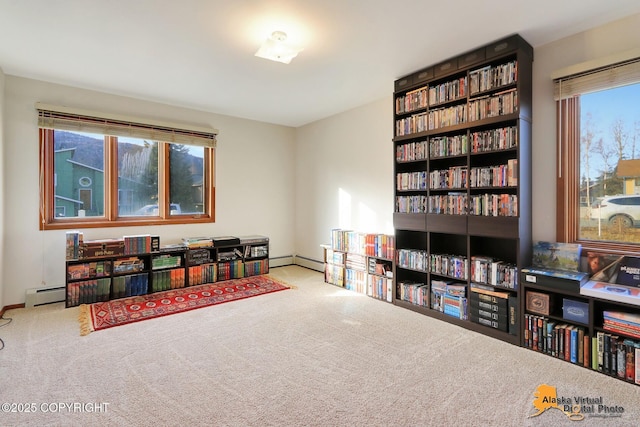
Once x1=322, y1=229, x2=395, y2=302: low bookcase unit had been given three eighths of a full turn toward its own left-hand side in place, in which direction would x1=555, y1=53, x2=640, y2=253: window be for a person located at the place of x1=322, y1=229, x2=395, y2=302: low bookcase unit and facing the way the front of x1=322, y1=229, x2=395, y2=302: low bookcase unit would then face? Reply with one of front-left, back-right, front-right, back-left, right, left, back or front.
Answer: front-right

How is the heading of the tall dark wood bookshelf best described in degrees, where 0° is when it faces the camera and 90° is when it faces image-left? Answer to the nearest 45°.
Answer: approximately 45°

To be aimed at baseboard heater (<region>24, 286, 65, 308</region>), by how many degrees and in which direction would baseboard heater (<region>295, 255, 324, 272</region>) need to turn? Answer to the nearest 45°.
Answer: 0° — it already faces it

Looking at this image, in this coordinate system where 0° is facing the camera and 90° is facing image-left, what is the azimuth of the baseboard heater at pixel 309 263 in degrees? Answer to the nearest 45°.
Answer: approximately 45°

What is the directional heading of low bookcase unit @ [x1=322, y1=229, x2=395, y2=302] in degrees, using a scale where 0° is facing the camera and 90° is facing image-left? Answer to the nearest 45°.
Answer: approximately 45°

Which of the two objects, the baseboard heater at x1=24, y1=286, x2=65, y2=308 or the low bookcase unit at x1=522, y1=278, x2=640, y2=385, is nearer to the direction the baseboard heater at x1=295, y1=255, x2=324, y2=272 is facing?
the baseboard heater

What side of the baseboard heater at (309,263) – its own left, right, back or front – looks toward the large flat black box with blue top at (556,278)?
left

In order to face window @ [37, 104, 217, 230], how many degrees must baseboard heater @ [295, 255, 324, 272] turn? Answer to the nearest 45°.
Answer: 0° — it already faces it
